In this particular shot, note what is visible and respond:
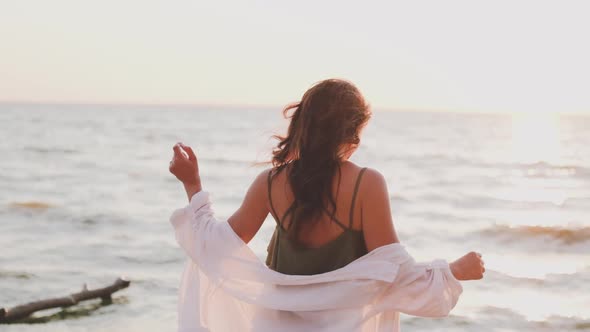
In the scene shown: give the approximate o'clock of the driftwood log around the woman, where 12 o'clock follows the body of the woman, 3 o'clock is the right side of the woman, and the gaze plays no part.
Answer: The driftwood log is roughly at 11 o'clock from the woman.

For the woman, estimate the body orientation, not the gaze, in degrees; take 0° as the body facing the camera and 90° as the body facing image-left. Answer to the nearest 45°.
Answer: approximately 180°
